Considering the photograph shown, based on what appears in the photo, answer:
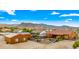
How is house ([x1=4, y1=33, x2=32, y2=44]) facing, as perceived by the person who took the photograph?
facing the viewer and to the right of the viewer
